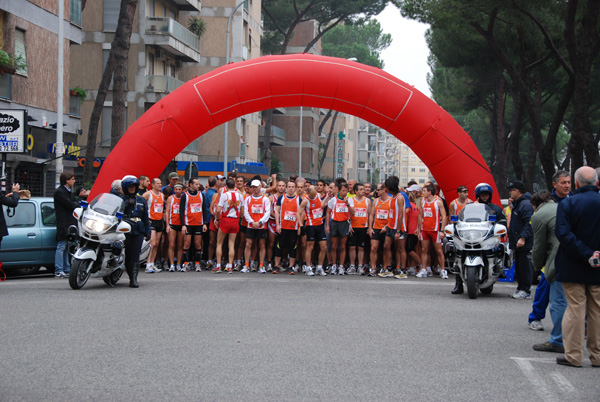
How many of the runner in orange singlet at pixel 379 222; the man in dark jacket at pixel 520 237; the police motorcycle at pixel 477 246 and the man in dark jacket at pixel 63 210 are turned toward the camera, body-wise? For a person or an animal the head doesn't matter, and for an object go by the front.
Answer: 2

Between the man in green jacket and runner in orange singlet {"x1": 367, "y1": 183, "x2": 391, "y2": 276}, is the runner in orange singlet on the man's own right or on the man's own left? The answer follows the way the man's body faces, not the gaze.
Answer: on the man's own right

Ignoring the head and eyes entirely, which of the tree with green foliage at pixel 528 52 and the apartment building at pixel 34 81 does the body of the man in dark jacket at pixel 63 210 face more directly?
the tree with green foliage

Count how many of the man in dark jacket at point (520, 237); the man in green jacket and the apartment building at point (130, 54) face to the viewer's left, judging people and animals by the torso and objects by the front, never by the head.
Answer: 2

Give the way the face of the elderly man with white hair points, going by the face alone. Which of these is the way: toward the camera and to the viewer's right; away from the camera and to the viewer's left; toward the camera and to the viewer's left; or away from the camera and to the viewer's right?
away from the camera and to the viewer's left

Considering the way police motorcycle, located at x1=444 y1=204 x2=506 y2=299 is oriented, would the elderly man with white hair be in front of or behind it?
in front

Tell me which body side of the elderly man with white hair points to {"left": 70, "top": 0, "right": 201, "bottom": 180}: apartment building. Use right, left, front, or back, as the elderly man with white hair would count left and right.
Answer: front

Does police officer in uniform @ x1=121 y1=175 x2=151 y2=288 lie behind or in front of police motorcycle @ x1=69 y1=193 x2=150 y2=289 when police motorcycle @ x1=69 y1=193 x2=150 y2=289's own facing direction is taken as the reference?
behind

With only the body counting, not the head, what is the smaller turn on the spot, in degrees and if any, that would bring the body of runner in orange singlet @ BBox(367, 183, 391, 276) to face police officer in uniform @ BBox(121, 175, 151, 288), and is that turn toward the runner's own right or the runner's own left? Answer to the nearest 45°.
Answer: approximately 45° to the runner's own right

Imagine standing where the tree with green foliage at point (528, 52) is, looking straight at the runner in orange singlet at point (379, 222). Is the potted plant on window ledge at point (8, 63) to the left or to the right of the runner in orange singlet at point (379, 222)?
right

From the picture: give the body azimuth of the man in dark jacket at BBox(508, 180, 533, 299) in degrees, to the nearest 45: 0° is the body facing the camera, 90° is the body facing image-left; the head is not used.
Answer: approximately 90°

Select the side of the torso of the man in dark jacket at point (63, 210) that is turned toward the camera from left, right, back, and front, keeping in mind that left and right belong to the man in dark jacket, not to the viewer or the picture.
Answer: right

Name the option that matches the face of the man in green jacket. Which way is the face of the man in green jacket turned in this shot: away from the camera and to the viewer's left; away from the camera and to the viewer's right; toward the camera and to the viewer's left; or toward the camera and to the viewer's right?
away from the camera and to the viewer's left

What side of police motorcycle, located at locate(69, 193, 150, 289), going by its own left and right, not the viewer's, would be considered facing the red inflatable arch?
back
